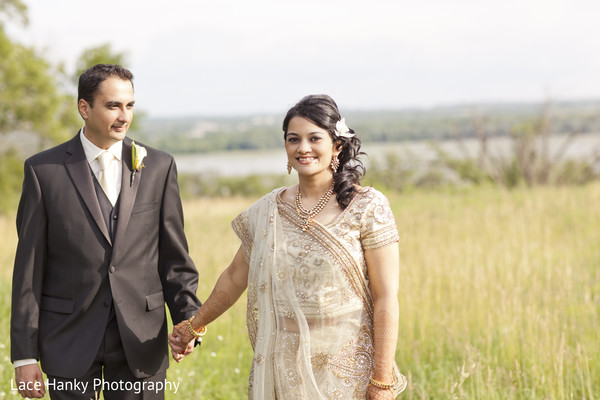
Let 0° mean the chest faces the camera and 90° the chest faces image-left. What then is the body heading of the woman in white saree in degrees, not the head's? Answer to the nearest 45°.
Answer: approximately 0°

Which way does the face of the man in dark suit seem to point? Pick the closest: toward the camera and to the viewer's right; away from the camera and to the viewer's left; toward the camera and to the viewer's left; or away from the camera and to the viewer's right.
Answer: toward the camera and to the viewer's right

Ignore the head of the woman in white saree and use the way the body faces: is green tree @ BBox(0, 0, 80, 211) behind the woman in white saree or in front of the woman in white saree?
behind

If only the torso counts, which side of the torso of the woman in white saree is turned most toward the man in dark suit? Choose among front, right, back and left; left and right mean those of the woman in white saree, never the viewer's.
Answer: right

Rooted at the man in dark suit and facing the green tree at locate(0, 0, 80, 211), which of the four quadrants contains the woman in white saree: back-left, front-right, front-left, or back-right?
back-right

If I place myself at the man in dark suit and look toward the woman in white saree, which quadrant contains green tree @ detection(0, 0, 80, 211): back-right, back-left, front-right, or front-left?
back-left
